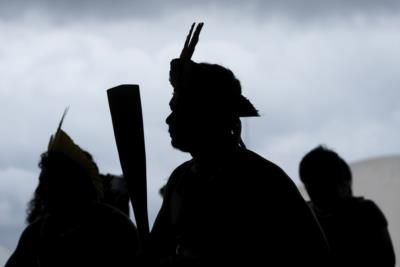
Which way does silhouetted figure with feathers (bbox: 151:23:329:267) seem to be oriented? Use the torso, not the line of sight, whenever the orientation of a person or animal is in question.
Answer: to the viewer's left

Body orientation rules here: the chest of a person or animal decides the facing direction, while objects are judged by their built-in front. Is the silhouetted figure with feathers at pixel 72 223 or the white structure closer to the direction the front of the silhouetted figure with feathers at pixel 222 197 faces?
the silhouetted figure with feathers

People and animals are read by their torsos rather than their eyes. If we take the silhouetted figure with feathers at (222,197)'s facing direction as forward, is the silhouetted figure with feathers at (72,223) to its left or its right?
on its right

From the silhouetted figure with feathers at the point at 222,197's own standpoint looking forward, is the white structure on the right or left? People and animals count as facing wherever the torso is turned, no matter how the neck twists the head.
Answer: on its right

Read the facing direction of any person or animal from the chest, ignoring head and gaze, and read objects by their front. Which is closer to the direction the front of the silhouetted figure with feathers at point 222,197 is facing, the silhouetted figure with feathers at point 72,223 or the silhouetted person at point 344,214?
the silhouetted figure with feathers

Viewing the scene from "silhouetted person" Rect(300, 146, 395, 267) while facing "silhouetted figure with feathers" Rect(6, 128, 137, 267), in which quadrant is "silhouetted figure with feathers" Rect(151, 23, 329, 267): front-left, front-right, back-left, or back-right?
front-left

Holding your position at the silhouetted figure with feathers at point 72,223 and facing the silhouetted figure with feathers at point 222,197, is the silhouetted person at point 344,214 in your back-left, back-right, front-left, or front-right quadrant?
front-left

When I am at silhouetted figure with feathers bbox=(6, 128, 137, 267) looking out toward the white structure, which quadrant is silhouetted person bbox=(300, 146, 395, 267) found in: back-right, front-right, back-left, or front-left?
front-right
